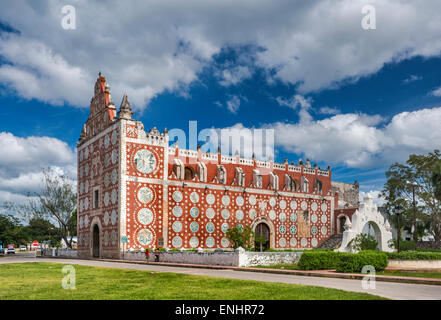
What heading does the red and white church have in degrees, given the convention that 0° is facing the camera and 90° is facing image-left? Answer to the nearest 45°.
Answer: approximately 45°

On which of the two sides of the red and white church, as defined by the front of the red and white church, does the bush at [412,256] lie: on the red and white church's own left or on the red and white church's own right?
on the red and white church's own left

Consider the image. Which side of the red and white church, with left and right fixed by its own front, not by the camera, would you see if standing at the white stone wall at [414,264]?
left

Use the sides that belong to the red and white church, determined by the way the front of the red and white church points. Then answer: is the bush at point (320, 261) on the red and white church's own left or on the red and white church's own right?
on the red and white church's own left

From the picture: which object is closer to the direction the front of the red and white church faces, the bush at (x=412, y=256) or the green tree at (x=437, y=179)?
the bush
